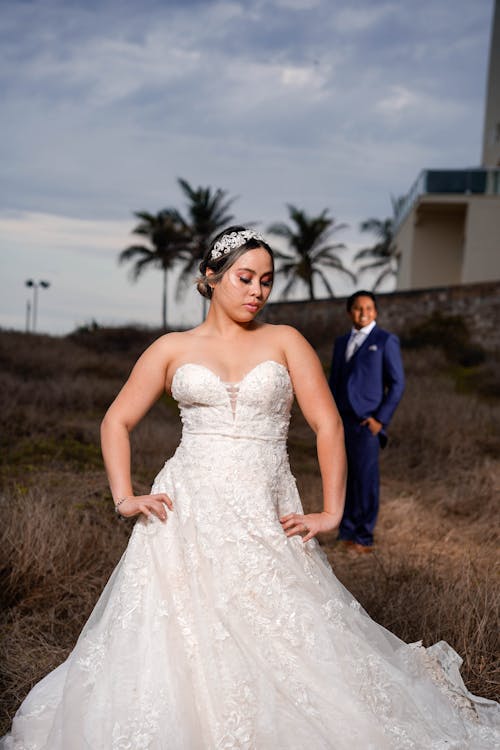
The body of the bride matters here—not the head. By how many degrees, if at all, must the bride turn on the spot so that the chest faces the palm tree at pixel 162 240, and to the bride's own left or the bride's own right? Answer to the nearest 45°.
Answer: approximately 180°

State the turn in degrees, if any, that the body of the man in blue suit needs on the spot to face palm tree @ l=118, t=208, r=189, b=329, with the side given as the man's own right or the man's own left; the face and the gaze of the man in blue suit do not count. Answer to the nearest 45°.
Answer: approximately 135° to the man's own right

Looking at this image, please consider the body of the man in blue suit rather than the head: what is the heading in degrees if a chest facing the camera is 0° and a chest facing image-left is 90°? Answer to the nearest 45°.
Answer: approximately 45°

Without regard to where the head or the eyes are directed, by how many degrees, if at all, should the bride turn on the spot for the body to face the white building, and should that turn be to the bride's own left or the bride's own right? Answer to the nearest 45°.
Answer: approximately 180°
